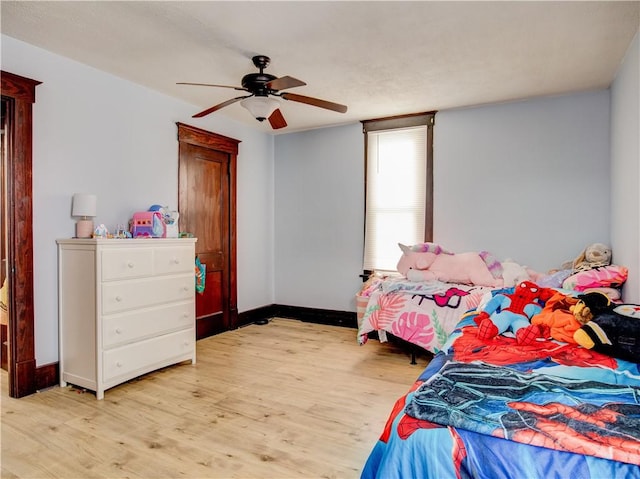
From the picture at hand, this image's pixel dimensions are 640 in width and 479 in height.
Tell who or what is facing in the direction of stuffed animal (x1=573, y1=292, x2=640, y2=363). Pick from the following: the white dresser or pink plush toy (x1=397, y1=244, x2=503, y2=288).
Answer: the white dresser

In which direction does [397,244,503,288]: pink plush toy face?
to the viewer's left

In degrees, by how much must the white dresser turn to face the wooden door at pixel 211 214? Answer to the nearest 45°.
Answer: approximately 90° to its left

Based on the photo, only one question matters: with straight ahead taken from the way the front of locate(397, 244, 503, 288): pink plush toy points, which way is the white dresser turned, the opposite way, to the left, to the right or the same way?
the opposite way

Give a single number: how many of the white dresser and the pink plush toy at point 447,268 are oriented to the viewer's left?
1

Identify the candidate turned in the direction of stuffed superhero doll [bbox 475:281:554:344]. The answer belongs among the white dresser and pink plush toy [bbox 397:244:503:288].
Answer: the white dresser

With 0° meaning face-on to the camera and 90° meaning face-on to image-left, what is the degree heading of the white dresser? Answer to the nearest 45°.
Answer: approximately 315°

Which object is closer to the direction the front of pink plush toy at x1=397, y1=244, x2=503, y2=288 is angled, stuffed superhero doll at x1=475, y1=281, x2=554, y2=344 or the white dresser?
the white dresser

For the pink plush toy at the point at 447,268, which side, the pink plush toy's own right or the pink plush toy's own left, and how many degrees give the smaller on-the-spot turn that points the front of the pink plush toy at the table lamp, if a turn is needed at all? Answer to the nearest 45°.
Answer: approximately 45° to the pink plush toy's own left
